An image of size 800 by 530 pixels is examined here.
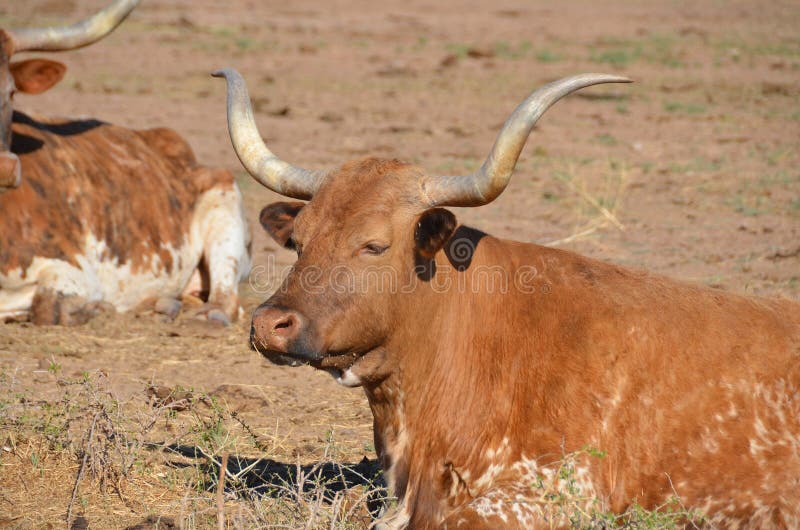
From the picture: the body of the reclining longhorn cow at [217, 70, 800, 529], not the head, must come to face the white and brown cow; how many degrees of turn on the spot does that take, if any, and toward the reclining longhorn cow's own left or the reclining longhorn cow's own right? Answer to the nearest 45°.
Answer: approximately 90° to the reclining longhorn cow's own right

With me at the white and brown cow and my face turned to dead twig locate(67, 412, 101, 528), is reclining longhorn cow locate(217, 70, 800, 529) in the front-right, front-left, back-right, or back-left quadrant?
front-left

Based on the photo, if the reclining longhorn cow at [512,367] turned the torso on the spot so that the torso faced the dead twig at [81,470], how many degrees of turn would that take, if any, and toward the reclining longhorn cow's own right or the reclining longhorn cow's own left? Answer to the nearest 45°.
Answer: approximately 45° to the reclining longhorn cow's own right

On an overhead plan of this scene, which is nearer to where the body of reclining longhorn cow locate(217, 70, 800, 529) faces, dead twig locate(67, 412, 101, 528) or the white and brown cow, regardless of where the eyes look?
the dead twig

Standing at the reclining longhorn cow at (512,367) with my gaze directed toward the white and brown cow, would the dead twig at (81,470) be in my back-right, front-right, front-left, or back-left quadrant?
front-left

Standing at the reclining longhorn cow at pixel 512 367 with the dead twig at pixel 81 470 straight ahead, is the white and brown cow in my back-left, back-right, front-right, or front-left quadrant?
front-right

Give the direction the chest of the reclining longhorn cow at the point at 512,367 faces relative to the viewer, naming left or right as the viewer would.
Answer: facing the viewer and to the left of the viewer
